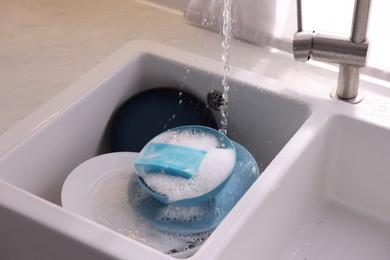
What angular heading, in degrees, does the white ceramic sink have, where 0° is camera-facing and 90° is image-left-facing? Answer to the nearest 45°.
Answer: approximately 45°
